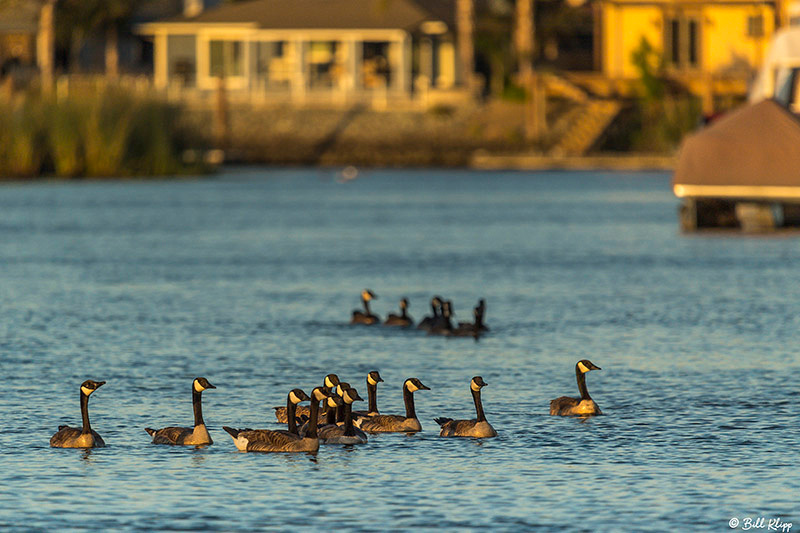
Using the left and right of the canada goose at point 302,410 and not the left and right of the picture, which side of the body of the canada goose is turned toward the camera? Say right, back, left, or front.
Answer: right

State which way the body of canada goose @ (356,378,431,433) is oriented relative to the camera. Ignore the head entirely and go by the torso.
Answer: to the viewer's right

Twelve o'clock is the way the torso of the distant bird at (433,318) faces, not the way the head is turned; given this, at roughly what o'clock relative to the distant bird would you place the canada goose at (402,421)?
The canada goose is roughly at 3 o'clock from the distant bird.

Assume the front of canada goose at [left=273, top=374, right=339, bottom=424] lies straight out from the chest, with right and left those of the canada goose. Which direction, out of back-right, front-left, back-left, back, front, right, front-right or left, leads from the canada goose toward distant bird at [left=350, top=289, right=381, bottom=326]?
left

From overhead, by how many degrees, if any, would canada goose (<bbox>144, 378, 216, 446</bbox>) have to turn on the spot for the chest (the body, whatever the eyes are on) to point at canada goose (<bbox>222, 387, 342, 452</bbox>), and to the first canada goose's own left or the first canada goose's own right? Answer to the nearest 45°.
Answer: approximately 45° to the first canada goose's own right

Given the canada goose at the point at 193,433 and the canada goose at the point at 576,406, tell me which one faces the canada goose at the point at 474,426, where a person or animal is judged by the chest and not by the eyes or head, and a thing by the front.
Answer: the canada goose at the point at 193,433

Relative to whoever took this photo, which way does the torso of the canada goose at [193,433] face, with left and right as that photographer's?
facing to the right of the viewer

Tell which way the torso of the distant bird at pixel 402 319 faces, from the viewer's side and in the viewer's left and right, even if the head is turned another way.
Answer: facing to the right of the viewer

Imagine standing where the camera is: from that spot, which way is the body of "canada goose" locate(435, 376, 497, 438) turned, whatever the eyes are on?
to the viewer's right

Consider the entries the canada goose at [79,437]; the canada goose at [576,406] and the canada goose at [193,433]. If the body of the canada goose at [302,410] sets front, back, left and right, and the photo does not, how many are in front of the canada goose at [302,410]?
1

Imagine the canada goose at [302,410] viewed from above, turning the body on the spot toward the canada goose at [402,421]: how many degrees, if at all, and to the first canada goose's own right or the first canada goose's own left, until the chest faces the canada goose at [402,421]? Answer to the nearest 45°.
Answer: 0° — it already faces it

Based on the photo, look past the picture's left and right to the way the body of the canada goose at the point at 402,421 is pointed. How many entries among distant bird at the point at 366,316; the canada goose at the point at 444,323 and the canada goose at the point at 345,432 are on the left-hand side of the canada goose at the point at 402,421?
2

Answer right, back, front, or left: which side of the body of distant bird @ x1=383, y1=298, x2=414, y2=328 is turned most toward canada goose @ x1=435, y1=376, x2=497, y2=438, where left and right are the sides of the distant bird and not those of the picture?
right

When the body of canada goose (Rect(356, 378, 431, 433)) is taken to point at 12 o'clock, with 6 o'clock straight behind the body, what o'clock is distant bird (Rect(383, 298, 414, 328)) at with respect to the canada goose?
The distant bird is roughly at 9 o'clock from the canada goose.

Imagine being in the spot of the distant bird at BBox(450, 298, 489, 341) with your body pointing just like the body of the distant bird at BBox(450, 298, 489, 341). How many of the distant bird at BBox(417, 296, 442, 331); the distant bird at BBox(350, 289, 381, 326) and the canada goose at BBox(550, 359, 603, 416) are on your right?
1

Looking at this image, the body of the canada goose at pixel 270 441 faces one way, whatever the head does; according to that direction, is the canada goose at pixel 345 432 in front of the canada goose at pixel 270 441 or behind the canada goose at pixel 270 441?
in front
